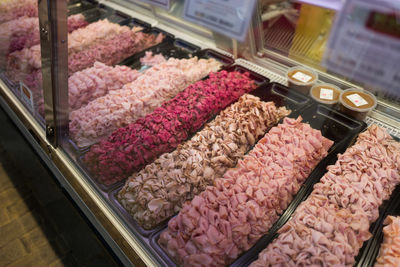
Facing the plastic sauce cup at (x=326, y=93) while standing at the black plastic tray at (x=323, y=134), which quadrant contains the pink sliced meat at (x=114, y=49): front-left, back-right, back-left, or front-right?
front-left

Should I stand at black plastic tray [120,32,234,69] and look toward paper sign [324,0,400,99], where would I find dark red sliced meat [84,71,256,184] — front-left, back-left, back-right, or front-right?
front-right

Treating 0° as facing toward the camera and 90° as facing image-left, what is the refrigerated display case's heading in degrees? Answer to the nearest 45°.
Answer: approximately 45°
